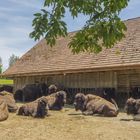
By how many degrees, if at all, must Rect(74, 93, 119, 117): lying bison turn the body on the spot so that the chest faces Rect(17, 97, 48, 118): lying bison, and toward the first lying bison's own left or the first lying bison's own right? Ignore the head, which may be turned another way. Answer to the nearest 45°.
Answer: approximately 45° to the first lying bison's own left

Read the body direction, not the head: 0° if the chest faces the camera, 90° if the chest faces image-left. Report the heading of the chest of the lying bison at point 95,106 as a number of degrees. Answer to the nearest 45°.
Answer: approximately 90°

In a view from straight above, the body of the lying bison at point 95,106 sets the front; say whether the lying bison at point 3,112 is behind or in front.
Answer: in front

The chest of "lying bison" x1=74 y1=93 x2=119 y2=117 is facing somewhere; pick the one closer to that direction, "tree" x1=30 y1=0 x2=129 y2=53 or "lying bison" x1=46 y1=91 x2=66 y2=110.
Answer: the lying bison

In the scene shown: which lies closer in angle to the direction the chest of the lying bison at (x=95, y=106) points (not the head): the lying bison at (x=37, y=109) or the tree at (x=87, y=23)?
the lying bison

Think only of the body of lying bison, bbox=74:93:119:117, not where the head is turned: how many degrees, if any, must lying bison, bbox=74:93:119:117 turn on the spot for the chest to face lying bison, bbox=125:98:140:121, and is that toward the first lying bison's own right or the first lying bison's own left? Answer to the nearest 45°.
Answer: approximately 180°

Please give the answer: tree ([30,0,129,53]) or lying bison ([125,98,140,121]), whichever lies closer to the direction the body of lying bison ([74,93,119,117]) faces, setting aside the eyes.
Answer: the tree
